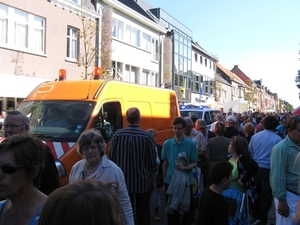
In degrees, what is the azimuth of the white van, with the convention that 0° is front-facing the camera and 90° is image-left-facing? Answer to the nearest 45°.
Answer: approximately 45°

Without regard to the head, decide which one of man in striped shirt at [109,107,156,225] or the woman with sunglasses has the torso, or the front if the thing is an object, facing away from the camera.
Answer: the man in striped shirt

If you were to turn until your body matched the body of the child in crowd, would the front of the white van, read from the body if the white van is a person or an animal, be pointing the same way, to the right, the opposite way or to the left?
the opposite way

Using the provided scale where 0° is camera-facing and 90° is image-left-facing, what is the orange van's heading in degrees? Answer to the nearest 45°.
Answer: approximately 45°

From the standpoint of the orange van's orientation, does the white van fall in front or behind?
behind

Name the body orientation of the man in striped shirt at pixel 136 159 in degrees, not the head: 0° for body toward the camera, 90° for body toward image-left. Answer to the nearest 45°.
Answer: approximately 180°

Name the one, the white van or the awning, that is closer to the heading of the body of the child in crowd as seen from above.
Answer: the white van

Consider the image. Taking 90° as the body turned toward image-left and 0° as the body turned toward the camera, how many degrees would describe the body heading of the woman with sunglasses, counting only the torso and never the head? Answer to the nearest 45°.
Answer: approximately 45°

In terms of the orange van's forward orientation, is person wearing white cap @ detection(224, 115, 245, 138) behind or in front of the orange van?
behind
